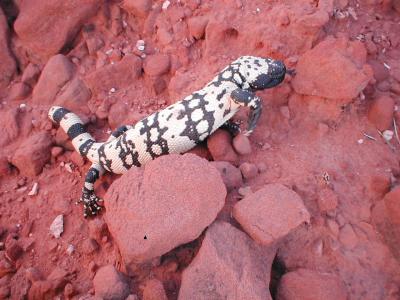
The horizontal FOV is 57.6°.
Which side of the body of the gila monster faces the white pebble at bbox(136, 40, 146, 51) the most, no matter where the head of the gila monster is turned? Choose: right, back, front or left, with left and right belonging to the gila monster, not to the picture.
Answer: left

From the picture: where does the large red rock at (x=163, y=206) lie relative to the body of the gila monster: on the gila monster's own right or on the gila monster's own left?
on the gila monster's own right

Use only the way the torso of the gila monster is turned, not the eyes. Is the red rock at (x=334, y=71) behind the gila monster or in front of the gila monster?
in front

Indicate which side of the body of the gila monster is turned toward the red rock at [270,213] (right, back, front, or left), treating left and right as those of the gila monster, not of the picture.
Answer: right

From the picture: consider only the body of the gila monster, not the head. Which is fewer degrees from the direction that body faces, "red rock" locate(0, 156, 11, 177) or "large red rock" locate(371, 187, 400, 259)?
the large red rock

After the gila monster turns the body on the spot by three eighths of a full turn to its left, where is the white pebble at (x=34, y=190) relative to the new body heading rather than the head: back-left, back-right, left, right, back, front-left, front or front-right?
front-left

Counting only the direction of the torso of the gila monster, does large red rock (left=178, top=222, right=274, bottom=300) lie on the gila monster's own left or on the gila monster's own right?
on the gila monster's own right

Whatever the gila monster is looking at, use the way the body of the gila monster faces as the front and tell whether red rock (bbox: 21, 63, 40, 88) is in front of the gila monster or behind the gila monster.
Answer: behind

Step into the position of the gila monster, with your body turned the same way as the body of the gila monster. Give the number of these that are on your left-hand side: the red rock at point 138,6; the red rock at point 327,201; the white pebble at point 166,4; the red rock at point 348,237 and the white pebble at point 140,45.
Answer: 3

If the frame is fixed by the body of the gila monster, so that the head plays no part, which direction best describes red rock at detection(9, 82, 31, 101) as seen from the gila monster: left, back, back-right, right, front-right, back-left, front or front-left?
back-left

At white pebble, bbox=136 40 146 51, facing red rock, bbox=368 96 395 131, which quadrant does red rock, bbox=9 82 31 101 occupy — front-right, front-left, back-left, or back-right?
back-right

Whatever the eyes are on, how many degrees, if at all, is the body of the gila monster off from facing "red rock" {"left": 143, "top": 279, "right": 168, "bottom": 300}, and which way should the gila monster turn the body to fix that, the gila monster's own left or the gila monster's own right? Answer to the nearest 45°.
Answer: approximately 90° to the gila monster's own right

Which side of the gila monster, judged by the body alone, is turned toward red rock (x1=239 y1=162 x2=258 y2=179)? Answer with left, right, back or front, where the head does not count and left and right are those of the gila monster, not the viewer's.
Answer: right

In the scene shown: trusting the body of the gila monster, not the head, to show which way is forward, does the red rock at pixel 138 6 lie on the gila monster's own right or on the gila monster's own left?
on the gila monster's own left

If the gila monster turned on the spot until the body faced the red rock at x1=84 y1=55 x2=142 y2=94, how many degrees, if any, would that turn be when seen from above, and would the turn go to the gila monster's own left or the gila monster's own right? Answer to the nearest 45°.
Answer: approximately 135° to the gila monster's own left

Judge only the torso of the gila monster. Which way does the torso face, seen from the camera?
to the viewer's right

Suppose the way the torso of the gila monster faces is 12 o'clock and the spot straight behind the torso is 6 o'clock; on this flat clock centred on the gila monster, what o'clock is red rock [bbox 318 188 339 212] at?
The red rock is roughly at 2 o'clock from the gila monster.
